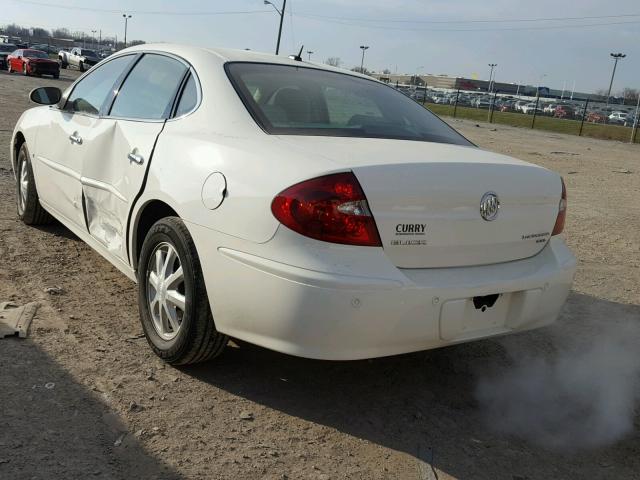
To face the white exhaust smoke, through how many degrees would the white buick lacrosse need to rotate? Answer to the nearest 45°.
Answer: approximately 135° to its right

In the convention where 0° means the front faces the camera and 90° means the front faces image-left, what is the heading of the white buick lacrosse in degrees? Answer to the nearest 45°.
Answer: approximately 135°
